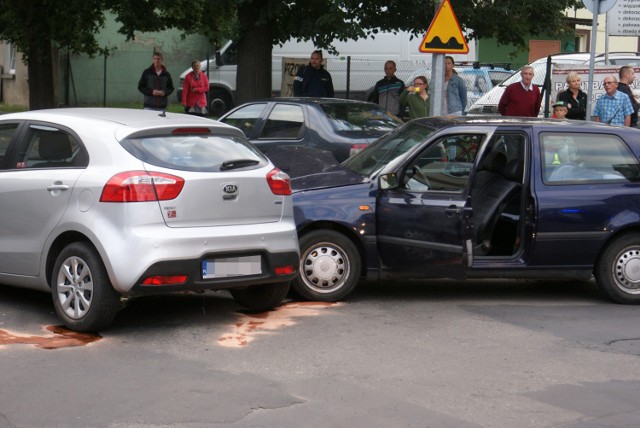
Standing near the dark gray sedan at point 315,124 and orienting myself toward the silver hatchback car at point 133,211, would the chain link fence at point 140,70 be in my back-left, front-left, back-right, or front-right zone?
back-right

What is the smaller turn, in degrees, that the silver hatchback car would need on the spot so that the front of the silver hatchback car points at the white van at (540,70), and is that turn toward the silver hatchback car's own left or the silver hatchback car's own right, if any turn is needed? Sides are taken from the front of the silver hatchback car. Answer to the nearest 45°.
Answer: approximately 90° to the silver hatchback car's own right

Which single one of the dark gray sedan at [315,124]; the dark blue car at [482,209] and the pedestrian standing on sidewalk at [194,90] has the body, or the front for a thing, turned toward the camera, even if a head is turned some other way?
the pedestrian standing on sidewalk

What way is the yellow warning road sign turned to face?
toward the camera

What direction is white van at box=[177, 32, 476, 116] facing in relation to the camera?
to the viewer's left

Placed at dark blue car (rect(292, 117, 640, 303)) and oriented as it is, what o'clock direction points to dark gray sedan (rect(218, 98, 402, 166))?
The dark gray sedan is roughly at 2 o'clock from the dark blue car.

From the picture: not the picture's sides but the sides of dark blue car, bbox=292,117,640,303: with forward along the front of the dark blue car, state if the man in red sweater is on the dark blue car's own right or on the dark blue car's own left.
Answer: on the dark blue car's own right

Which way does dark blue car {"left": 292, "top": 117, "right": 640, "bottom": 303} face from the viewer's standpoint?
to the viewer's left

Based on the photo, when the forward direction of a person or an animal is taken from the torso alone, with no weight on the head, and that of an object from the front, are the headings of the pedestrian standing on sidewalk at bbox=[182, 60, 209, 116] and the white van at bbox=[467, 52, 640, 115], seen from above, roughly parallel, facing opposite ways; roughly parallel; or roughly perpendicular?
roughly perpendicular

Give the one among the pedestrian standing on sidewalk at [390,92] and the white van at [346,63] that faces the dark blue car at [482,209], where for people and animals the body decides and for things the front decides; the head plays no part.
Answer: the pedestrian standing on sidewalk
